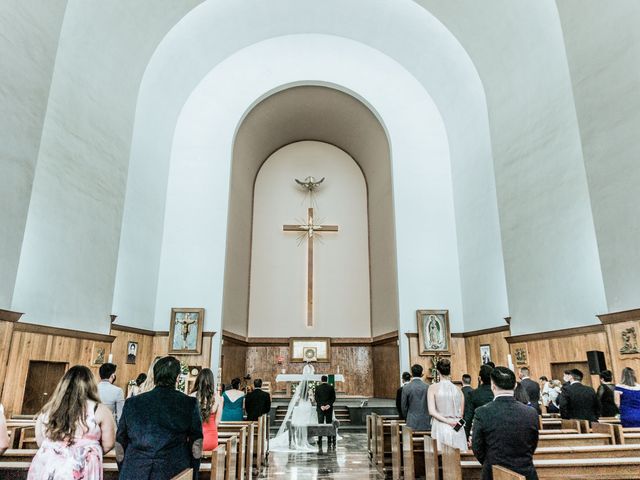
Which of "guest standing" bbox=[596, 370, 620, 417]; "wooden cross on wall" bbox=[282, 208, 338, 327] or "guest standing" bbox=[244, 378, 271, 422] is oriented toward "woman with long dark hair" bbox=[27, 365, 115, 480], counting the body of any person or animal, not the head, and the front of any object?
the wooden cross on wall

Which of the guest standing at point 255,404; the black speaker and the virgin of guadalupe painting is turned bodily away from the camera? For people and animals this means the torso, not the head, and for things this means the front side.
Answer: the guest standing

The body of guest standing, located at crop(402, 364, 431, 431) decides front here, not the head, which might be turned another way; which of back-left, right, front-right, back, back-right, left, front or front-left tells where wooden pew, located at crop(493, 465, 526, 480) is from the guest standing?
back

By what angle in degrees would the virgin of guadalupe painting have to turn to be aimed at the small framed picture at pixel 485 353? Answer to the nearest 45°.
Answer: approximately 45° to its left

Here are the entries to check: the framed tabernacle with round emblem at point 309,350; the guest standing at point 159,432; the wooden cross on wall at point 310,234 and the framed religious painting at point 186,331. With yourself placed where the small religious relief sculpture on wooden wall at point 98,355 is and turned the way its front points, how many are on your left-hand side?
3

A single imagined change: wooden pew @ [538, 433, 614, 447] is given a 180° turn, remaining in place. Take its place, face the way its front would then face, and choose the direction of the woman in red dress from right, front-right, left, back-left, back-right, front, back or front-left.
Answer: front-right

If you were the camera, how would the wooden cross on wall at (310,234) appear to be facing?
facing the viewer

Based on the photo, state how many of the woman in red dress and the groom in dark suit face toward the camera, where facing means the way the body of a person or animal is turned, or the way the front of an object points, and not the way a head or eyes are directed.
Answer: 0

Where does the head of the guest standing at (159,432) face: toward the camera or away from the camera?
away from the camera

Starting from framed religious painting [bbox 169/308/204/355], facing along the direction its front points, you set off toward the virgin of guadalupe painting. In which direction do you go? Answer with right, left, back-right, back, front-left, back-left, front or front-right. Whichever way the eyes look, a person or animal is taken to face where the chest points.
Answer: left

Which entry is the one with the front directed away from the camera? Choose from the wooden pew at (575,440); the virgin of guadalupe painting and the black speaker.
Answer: the wooden pew

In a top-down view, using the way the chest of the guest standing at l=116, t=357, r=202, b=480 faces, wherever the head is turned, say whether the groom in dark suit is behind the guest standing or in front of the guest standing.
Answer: in front

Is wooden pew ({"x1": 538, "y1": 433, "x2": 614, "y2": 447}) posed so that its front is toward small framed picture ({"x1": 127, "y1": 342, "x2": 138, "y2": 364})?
no

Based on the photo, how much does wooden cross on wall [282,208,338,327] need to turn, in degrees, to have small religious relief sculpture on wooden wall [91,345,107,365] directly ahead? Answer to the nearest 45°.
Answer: approximately 45° to its right

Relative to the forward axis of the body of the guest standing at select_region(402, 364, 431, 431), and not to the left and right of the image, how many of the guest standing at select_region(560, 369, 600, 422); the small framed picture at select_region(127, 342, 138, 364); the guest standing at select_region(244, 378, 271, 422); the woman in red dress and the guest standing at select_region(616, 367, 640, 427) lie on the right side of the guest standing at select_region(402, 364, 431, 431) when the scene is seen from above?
2

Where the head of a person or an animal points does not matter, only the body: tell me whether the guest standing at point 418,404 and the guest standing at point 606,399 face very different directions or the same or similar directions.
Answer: same or similar directions

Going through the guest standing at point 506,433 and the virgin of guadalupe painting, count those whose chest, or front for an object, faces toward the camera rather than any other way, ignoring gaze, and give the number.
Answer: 1

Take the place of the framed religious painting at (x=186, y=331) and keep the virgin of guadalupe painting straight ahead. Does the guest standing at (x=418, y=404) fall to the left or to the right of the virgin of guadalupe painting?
right

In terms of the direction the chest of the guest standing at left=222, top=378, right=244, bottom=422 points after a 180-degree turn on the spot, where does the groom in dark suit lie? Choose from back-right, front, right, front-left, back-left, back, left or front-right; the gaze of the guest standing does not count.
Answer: back-left

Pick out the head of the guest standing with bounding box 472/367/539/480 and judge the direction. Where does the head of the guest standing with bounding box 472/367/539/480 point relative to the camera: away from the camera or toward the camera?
away from the camera

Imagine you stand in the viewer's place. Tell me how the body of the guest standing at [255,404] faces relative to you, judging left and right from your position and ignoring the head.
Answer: facing away from the viewer

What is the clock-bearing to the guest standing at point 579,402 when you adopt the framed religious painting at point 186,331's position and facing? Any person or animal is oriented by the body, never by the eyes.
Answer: The guest standing is roughly at 11 o'clock from the framed religious painting.

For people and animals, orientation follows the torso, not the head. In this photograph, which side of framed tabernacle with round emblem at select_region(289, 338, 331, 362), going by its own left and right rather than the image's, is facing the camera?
front
